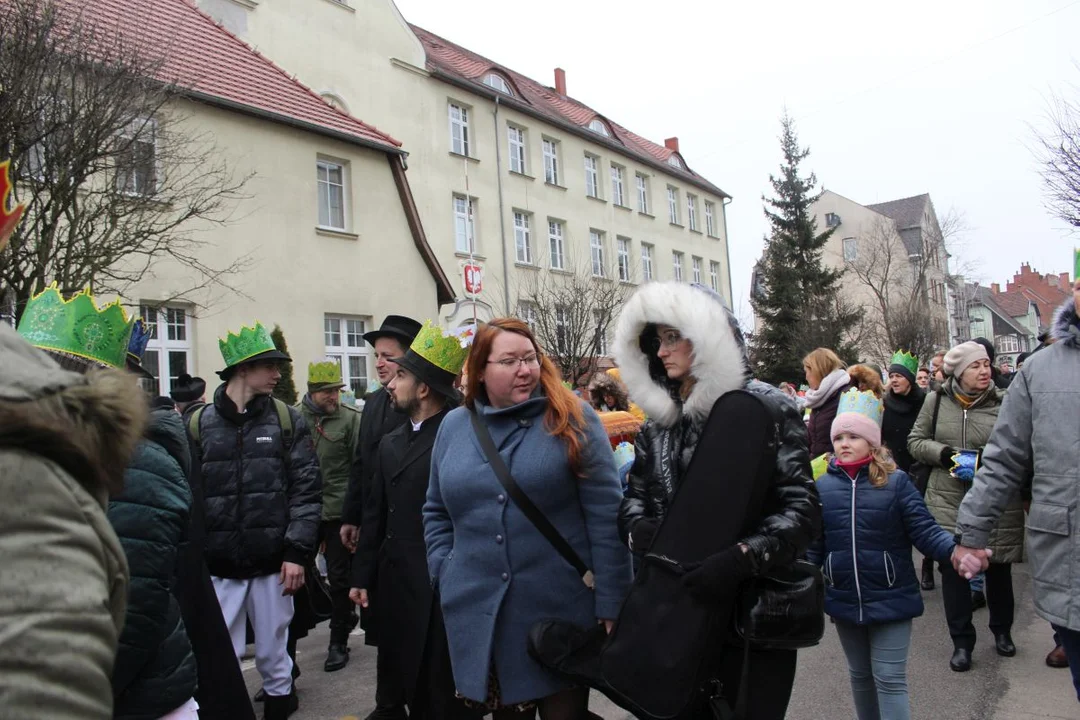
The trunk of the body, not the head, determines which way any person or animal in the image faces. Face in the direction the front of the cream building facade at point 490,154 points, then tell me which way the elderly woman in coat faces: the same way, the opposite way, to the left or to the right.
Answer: to the right

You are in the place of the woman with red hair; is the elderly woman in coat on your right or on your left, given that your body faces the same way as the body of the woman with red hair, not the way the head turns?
on your left

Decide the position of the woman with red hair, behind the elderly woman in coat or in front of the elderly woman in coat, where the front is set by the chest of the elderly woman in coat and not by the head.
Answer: in front

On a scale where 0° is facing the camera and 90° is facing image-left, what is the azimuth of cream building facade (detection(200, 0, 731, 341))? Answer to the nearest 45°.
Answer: approximately 315°

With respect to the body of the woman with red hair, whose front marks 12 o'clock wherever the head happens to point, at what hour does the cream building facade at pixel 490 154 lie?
The cream building facade is roughly at 6 o'clock from the woman with red hair.

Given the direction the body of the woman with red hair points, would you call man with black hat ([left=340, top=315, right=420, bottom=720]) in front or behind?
behind

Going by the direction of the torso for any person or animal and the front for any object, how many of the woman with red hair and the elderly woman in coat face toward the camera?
2

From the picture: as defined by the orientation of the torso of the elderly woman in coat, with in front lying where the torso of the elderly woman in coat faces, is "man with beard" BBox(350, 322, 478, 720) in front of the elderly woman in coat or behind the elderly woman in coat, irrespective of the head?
in front

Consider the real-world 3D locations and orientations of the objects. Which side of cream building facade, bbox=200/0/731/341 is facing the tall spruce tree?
left

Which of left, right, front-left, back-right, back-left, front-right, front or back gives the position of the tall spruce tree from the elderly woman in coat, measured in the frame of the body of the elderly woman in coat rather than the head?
back

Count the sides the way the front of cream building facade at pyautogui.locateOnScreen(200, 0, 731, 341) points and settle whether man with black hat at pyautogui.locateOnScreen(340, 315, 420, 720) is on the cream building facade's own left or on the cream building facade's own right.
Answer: on the cream building facade's own right

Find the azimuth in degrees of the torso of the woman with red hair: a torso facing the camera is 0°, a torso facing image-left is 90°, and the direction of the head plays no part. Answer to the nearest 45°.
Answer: approximately 0°
